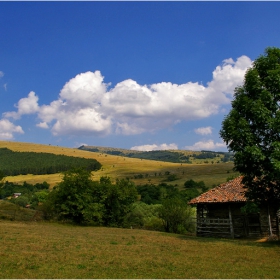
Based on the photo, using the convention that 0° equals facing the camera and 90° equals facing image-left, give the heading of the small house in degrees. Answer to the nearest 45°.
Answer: approximately 0°

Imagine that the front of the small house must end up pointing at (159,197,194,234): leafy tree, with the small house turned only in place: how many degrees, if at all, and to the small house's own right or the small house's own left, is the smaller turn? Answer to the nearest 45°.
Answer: approximately 135° to the small house's own right
